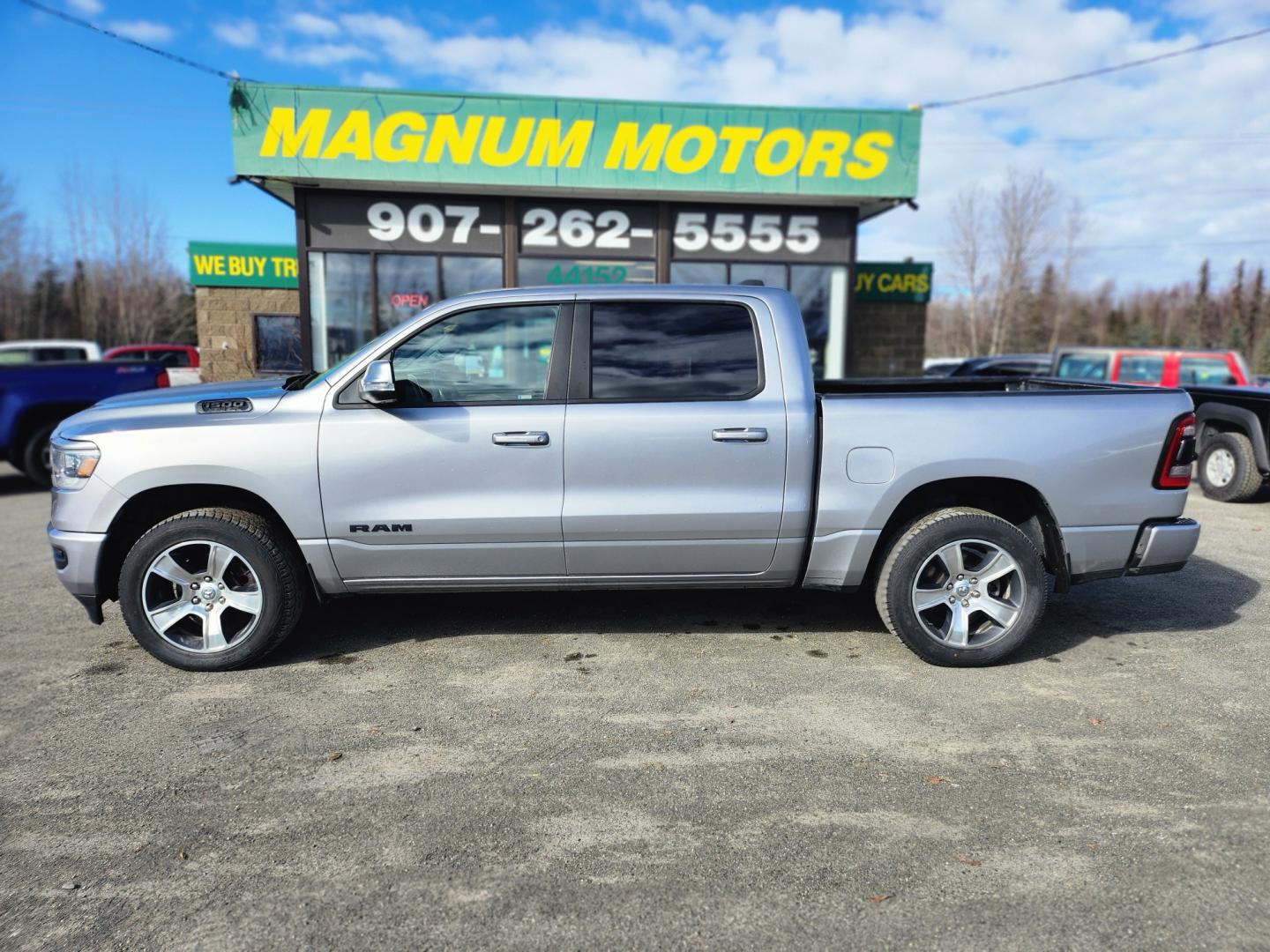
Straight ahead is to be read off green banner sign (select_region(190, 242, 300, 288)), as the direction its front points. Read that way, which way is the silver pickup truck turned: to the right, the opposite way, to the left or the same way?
to the right

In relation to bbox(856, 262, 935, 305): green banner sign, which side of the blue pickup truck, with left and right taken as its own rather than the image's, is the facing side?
back

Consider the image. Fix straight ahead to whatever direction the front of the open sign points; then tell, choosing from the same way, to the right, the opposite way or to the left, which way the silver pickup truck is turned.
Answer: to the right

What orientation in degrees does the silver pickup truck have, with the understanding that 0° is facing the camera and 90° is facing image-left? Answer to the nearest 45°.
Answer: approximately 90°

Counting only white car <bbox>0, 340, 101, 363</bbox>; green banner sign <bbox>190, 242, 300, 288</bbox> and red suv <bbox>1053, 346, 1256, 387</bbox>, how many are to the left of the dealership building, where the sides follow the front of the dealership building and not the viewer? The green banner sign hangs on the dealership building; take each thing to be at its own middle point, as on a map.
1

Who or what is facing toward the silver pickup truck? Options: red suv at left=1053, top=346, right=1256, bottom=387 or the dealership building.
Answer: the dealership building

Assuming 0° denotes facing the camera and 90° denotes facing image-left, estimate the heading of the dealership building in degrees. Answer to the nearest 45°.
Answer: approximately 0°

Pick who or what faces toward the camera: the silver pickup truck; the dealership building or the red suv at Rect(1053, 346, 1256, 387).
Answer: the dealership building

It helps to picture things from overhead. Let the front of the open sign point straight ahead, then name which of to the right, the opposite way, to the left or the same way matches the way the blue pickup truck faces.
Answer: to the right

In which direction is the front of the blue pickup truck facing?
to the viewer's left

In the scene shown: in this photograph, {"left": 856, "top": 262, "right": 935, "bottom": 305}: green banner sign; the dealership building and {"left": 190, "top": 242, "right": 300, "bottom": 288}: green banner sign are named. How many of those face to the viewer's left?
0

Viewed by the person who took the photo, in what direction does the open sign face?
facing the viewer

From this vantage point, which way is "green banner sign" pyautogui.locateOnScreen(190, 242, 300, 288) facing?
toward the camera

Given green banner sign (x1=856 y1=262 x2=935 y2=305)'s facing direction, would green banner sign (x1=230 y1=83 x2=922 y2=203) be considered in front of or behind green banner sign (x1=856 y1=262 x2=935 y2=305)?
in front

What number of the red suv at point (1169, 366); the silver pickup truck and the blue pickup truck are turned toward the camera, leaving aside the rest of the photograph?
0

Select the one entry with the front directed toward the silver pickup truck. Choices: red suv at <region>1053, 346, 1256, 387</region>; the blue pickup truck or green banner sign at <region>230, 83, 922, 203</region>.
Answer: the green banner sign
